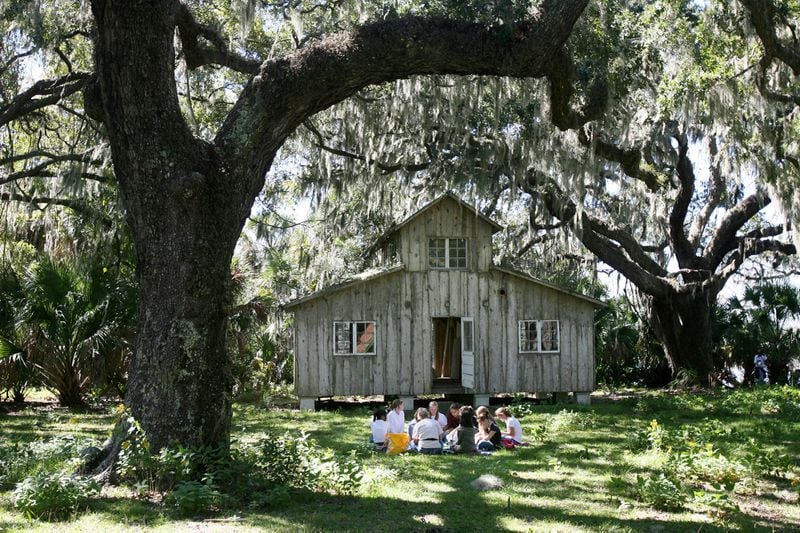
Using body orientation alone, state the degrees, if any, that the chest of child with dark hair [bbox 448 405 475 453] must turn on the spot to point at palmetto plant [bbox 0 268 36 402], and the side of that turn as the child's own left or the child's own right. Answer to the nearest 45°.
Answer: approximately 45° to the child's own left

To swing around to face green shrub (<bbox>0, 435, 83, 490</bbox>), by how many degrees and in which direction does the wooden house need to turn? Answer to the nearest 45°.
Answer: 0° — it already faces it

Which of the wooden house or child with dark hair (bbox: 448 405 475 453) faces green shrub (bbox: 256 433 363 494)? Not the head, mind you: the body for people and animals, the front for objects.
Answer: the wooden house

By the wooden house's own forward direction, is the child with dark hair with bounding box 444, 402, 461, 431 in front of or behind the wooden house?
in front

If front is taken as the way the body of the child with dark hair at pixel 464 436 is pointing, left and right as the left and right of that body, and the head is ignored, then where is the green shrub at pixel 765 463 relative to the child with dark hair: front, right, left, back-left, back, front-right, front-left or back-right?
back-right

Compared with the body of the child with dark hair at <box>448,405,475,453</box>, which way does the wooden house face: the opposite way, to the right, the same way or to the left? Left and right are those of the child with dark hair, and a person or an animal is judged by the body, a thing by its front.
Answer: the opposite way

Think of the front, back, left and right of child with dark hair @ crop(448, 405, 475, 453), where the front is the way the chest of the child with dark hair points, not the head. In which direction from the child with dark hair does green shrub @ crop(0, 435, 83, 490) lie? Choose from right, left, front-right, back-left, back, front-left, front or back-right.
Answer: back-left

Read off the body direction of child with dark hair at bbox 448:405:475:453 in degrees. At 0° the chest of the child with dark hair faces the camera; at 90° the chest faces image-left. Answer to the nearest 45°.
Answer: approximately 180°

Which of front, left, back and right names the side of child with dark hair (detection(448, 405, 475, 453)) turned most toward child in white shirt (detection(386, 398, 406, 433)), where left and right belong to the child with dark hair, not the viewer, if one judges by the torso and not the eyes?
left

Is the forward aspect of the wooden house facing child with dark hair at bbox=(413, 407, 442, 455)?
yes

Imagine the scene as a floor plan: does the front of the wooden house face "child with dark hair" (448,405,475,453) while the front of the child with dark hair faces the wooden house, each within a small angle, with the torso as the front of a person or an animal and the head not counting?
yes

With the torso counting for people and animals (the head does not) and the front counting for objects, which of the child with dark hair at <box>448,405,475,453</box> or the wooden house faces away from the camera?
the child with dark hair

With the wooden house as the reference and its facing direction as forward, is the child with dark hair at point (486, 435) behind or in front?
in front

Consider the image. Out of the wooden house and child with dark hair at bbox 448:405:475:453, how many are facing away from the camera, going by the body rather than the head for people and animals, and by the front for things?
1

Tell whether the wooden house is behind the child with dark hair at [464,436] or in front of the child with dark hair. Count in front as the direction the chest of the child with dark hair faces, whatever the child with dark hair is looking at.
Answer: in front

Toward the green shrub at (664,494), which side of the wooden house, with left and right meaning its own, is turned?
front
